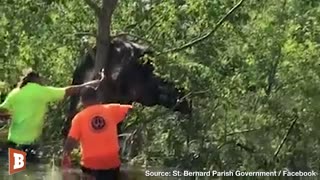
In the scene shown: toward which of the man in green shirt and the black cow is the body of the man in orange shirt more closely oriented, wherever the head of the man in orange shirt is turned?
the black cow

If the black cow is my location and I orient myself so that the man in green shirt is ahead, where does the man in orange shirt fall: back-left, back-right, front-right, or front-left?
front-left

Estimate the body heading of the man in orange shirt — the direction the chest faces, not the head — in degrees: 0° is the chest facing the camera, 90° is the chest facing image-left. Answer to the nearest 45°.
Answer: approximately 180°

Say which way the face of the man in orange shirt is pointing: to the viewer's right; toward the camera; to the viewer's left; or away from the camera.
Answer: away from the camera

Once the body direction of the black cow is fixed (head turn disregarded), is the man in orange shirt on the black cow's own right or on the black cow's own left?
on the black cow's own right

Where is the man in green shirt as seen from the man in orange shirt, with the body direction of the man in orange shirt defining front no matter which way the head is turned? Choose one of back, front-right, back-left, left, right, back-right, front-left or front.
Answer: left

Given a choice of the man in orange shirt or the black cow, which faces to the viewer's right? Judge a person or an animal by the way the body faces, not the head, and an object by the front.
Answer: the black cow

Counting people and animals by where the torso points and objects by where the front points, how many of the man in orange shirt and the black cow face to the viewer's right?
1

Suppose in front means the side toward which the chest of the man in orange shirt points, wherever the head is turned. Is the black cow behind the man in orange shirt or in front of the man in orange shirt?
in front

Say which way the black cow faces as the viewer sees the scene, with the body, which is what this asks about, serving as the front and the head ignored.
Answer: to the viewer's right

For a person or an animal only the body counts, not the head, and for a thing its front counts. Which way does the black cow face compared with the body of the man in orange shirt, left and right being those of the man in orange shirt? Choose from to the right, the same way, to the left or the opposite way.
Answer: to the right
